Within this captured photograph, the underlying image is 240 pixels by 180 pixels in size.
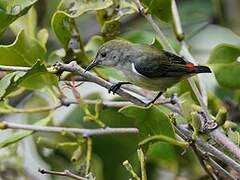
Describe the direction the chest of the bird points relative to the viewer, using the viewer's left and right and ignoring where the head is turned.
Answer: facing to the left of the viewer
